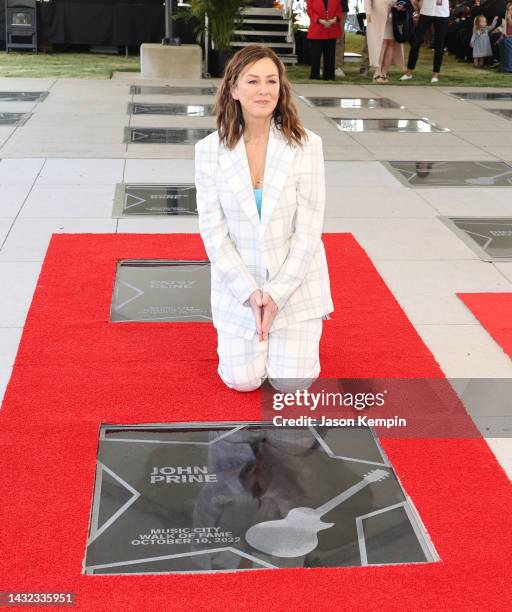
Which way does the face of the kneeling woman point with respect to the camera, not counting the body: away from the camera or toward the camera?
toward the camera

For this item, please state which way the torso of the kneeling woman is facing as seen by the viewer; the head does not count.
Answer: toward the camera

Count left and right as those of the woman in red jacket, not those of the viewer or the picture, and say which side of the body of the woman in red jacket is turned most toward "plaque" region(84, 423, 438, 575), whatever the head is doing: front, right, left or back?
front

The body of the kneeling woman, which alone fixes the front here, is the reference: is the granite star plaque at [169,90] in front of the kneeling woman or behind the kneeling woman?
behind

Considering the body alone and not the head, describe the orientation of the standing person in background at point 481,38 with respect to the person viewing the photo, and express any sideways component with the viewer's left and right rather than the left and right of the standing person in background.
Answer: facing the viewer and to the right of the viewer

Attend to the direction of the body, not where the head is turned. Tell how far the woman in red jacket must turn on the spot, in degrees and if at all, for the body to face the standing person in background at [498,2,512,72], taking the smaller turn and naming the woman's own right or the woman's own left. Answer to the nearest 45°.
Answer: approximately 135° to the woman's own left

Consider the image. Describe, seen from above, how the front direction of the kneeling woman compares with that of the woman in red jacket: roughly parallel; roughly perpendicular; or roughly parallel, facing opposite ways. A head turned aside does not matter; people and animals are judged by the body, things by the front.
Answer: roughly parallel

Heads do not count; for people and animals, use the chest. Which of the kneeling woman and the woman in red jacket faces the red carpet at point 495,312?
the woman in red jacket

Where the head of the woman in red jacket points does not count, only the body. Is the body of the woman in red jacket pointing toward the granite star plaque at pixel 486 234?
yes

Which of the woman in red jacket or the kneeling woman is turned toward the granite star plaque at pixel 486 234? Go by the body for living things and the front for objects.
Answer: the woman in red jacket

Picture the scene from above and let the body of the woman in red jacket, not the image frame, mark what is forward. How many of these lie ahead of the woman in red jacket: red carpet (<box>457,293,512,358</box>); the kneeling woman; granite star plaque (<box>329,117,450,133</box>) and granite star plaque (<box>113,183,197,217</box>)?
4

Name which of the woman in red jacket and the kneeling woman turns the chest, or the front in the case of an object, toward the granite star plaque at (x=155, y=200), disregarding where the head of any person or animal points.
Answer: the woman in red jacket

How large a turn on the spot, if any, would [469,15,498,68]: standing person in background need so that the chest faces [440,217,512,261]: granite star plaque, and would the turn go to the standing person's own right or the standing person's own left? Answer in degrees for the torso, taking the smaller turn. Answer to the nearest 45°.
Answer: approximately 45° to the standing person's own right

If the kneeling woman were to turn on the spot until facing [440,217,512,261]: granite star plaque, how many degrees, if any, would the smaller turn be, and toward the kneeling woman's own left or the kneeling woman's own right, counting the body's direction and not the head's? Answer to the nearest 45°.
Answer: approximately 135° to the kneeling woman's own left

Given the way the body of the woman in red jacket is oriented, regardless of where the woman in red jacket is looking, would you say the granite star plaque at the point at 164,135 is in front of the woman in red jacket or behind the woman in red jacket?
in front

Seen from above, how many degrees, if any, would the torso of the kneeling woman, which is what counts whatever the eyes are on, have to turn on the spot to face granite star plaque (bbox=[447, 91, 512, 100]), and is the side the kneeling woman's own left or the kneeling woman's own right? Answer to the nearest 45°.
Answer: approximately 180°

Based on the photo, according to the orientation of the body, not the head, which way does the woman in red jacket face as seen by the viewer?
toward the camera

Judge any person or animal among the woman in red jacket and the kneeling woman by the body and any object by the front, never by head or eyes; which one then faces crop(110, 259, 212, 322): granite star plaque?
the woman in red jacket

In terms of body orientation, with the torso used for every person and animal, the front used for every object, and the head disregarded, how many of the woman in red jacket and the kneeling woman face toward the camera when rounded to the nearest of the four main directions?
2

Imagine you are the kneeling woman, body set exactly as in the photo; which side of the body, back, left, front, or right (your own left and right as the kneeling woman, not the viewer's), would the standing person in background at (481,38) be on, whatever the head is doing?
back
